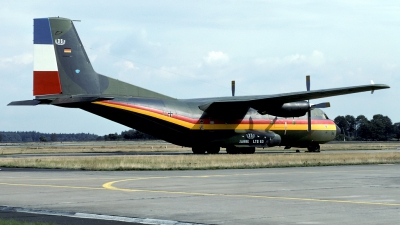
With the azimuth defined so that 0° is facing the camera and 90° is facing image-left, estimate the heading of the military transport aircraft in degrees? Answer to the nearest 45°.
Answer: approximately 225°
